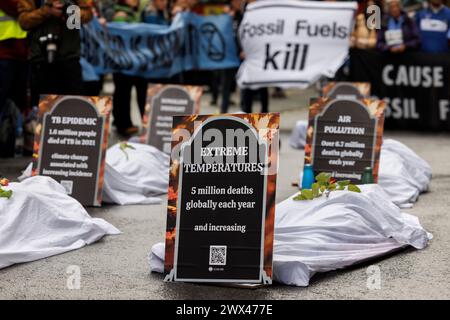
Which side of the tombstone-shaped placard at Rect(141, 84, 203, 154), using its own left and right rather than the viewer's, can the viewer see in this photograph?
front

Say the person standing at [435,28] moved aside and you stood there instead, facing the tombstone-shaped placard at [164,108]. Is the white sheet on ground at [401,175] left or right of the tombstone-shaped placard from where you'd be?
left

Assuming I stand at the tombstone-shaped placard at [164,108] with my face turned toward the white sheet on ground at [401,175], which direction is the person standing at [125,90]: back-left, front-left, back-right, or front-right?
back-left

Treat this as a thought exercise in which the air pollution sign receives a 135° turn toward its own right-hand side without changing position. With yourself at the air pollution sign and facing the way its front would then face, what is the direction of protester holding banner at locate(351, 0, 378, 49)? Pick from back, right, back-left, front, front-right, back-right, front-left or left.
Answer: front-right

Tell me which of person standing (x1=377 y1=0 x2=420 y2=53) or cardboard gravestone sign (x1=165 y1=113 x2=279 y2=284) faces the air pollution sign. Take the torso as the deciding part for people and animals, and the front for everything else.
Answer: the person standing

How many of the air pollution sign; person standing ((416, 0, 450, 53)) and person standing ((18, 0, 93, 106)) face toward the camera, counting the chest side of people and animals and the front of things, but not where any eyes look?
3

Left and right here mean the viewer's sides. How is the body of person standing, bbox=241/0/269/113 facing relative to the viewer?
facing the viewer

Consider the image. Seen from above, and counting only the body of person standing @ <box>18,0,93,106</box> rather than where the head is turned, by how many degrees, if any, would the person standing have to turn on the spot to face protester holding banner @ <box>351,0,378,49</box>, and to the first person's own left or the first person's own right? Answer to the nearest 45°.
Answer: approximately 135° to the first person's own left

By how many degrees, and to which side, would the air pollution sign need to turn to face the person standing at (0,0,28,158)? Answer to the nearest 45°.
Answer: approximately 90° to its right

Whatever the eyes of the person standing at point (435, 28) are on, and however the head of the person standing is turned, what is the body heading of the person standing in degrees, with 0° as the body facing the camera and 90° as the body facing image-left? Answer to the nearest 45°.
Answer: approximately 0°

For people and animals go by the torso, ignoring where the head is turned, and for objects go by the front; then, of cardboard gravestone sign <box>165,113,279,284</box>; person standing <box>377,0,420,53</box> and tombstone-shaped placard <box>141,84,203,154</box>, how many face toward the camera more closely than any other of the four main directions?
3

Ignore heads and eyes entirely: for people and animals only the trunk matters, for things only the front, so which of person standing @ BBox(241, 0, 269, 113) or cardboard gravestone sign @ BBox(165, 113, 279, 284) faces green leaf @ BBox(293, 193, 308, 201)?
the person standing

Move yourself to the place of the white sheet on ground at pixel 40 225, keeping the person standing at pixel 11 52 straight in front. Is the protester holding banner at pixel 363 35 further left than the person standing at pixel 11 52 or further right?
right

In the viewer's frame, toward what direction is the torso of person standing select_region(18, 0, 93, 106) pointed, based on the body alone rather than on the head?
toward the camera

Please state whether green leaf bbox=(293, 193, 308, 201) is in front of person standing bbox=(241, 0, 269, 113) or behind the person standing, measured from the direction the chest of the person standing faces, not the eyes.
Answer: in front
